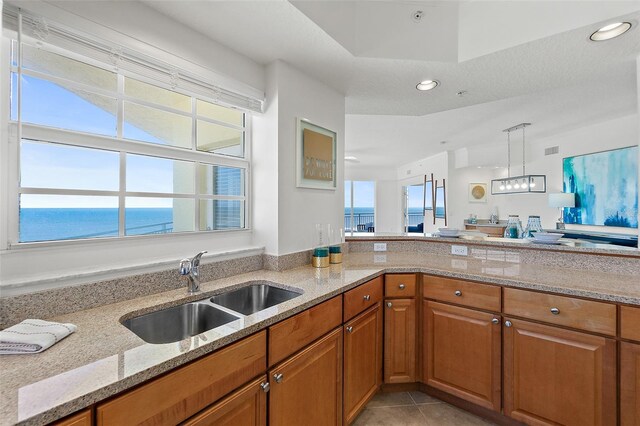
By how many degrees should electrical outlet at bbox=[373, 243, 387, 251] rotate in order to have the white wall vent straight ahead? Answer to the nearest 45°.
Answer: approximately 135° to its left

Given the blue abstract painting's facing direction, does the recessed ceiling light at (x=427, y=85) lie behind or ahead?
ahead

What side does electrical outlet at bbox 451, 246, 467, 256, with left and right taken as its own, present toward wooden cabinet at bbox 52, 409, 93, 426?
front

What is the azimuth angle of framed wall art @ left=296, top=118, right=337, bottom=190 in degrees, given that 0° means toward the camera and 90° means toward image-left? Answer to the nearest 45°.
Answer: approximately 315°

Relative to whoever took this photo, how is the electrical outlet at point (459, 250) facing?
facing the viewer

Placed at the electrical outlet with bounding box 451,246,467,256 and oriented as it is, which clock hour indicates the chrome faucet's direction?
The chrome faucet is roughly at 1 o'clock from the electrical outlet.

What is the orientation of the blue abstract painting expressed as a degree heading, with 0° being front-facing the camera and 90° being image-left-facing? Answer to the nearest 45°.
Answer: approximately 45°

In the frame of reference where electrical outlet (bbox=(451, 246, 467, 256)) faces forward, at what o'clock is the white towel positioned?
The white towel is roughly at 1 o'clock from the electrical outlet.

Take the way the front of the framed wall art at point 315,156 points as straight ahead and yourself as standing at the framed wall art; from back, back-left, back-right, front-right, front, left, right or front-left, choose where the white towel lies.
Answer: right

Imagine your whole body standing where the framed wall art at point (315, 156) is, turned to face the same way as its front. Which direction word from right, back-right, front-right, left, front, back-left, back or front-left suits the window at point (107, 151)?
right

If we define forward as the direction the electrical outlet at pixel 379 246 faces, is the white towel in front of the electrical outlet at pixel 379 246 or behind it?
in front

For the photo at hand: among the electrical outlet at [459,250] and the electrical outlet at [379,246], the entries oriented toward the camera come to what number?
2

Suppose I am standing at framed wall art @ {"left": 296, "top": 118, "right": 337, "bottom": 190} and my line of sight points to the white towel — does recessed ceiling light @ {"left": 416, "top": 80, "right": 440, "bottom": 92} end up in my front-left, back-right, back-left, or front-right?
back-left

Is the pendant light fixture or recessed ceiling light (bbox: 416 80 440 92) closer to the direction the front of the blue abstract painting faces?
the recessed ceiling light
